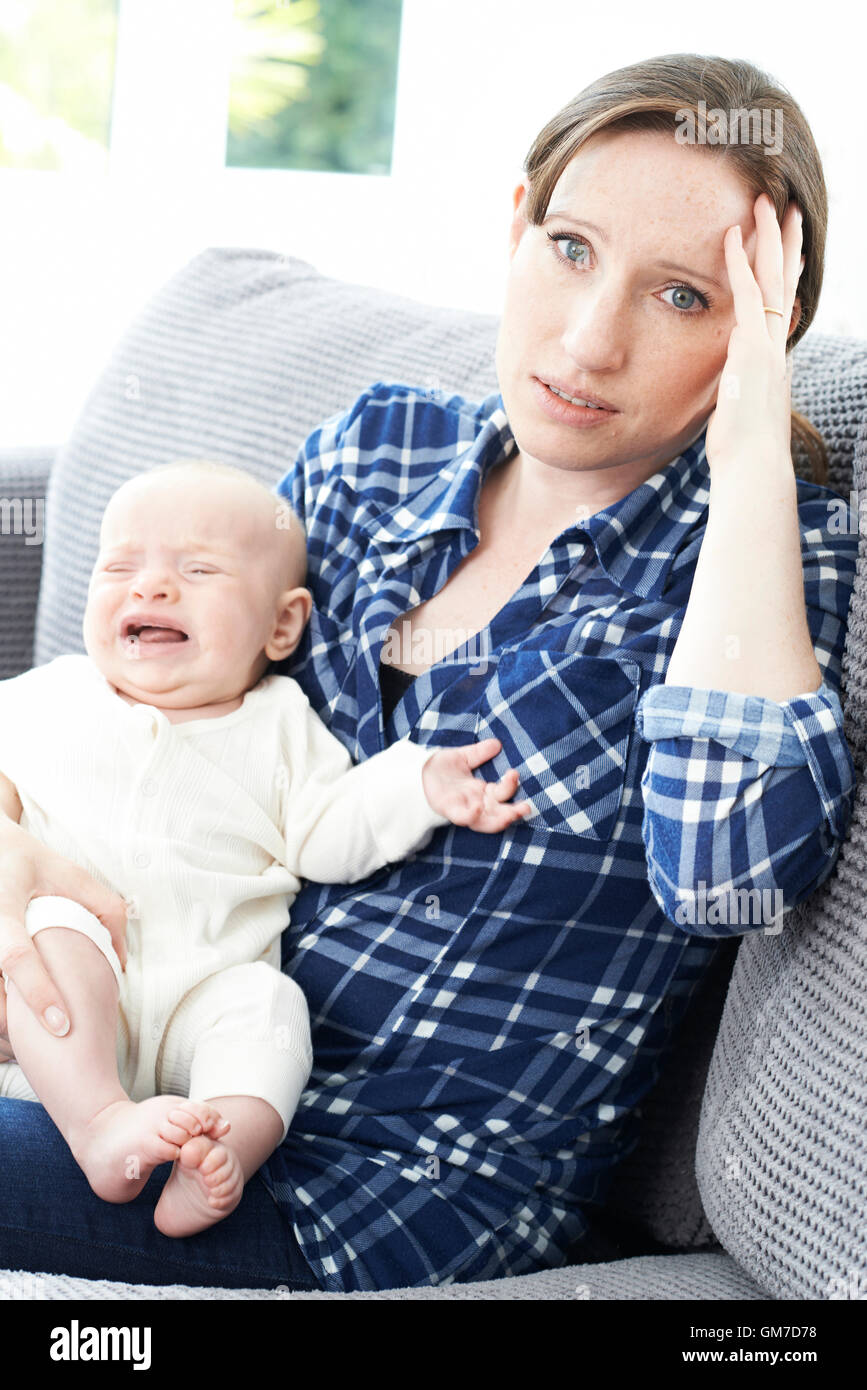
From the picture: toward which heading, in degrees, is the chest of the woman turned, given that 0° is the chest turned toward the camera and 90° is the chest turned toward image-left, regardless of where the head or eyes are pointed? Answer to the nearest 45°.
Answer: approximately 45°

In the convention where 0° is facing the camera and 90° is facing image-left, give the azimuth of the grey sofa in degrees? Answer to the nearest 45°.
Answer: approximately 45°
